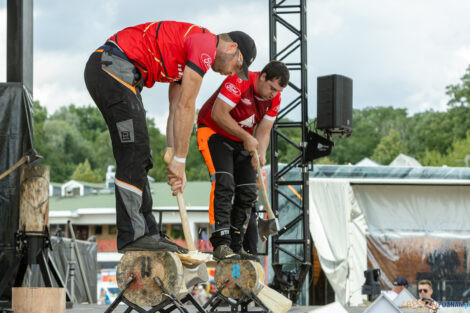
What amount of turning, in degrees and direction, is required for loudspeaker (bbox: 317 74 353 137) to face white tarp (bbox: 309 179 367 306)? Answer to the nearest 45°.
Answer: approximately 135° to its left

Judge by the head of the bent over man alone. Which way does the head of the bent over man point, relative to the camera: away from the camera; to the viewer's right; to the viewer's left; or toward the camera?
to the viewer's right

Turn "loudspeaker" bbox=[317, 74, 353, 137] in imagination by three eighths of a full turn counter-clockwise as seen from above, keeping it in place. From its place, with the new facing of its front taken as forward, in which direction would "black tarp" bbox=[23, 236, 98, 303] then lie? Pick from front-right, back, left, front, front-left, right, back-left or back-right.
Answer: left

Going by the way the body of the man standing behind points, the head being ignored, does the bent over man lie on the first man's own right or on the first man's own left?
on the first man's own right

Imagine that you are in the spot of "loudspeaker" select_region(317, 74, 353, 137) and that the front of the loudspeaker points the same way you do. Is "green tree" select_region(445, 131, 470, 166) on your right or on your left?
on your left

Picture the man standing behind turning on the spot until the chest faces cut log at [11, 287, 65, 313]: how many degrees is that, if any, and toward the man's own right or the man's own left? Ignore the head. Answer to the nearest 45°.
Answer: approximately 135° to the man's own right

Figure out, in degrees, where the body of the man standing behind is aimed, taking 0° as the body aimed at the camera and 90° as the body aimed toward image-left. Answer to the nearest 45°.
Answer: approximately 315°

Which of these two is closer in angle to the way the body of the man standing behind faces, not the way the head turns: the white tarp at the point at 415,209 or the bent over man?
the bent over man

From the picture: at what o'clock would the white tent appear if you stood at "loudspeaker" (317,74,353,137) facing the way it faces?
The white tent is roughly at 8 o'clock from the loudspeaker.

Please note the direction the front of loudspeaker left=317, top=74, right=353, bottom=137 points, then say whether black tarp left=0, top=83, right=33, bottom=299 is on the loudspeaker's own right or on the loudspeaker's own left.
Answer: on the loudspeaker's own right
